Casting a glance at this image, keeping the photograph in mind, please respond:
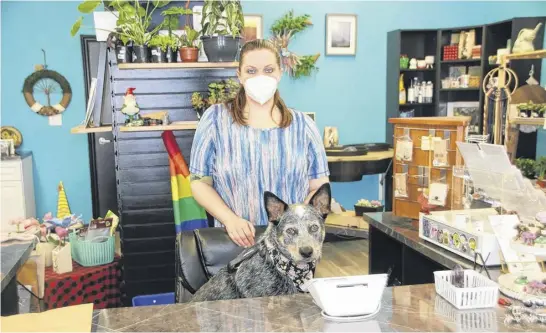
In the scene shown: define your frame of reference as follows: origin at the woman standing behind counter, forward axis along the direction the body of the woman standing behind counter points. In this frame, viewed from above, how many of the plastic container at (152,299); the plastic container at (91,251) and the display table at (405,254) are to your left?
1

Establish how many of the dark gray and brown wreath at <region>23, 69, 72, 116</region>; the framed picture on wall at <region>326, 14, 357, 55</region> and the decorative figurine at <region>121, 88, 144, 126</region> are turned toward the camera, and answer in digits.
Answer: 3

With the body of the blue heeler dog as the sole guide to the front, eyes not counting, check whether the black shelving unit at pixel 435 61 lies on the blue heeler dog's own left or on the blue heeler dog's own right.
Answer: on the blue heeler dog's own left

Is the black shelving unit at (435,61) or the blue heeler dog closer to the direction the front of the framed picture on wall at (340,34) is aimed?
the blue heeler dog

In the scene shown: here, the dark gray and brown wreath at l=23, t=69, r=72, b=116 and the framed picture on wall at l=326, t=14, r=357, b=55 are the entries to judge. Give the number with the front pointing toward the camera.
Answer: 2

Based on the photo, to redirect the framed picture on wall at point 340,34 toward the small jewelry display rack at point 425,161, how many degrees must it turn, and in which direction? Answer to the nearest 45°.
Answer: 0° — it already faces it

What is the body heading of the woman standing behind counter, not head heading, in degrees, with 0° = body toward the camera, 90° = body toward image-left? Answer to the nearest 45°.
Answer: approximately 0°
